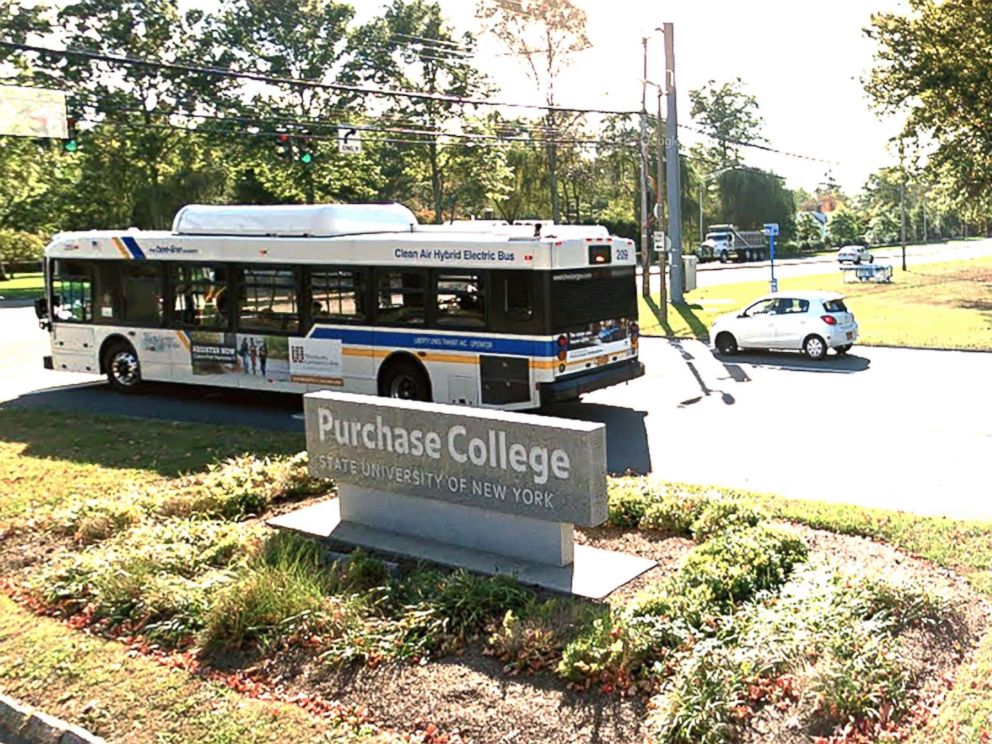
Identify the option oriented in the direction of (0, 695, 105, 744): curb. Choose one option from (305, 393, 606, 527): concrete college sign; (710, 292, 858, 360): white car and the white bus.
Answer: the concrete college sign

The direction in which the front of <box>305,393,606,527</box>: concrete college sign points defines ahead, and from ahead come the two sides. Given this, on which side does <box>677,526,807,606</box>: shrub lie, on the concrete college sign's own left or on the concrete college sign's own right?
on the concrete college sign's own left

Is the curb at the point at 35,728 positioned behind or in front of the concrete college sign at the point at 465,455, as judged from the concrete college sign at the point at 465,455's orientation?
in front

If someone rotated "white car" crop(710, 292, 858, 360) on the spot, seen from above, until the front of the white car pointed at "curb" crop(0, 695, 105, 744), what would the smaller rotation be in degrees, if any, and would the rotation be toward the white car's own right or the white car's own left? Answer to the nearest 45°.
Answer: approximately 135° to the white car's own left

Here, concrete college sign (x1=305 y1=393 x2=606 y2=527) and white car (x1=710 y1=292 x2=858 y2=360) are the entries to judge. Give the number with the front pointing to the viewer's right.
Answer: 0

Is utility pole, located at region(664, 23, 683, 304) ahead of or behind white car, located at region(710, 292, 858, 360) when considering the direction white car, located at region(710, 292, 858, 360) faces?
ahead

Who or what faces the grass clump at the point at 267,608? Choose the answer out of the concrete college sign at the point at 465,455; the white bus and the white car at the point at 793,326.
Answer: the concrete college sign

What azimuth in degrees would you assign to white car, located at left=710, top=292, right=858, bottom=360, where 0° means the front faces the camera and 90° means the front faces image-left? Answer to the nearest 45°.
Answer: approximately 135°

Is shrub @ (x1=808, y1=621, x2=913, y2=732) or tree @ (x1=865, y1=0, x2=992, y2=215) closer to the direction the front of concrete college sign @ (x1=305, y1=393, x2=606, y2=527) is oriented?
the shrub

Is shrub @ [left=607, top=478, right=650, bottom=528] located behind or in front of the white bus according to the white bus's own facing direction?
behind

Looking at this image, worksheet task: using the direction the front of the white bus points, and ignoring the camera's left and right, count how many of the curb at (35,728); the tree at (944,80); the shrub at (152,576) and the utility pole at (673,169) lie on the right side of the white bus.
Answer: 2

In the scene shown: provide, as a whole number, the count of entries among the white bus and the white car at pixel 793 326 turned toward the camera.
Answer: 0

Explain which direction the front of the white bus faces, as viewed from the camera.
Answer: facing away from the viewer and to the left of the viewer
